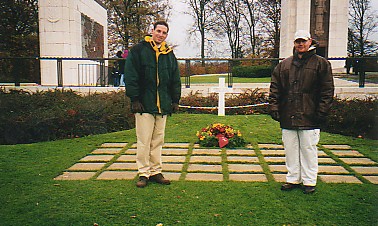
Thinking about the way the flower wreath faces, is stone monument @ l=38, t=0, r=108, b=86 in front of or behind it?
behind

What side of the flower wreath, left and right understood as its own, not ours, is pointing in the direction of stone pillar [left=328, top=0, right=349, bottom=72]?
back

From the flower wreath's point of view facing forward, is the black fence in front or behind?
behind

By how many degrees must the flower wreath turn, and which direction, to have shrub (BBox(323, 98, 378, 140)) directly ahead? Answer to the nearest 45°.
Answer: approximately 135° to its left

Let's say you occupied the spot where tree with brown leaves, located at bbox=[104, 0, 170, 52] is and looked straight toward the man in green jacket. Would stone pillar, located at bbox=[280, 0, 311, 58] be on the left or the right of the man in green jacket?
left

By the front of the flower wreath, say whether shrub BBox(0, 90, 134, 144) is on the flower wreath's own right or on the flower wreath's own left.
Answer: on the flower wreath's own right

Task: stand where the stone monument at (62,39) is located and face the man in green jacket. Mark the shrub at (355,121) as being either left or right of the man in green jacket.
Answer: left

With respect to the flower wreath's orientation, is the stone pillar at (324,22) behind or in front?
behind

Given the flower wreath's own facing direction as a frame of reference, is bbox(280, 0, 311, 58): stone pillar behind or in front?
behind

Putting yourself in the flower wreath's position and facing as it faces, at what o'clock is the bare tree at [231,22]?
The bare tree is roughly at 6 o'clock from the flower wreath.

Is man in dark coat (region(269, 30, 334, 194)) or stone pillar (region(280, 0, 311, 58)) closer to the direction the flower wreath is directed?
the man in dark coat

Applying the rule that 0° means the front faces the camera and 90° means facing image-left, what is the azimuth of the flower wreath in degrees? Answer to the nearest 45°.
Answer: approximately 0°

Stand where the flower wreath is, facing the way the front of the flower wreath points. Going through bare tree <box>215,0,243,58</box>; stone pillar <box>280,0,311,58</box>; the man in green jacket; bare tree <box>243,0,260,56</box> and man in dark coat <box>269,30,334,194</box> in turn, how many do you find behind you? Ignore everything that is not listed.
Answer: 3

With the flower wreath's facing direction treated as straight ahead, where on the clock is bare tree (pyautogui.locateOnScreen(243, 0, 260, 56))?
The bare tree is roughly at 6 o'clock from the flower wreath.

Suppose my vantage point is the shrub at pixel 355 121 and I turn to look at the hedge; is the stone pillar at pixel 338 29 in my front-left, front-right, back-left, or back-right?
front-right

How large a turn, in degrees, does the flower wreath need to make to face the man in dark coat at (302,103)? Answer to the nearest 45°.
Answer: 0° — it already faces them

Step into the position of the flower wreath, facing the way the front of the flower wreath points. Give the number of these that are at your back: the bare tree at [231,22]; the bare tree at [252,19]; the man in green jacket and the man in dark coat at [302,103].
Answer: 2
